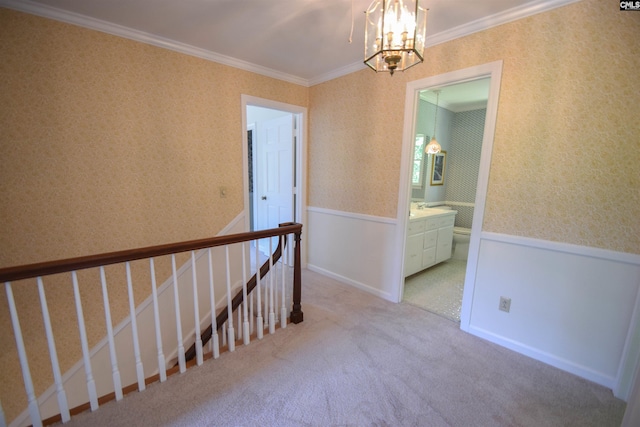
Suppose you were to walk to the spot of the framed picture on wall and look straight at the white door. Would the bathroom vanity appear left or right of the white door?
left

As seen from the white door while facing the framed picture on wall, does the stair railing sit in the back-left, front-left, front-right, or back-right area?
back-right

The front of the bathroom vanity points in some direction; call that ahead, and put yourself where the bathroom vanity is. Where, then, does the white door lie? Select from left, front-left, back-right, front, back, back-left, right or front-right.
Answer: back-right

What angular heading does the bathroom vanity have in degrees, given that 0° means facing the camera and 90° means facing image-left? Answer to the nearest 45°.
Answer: approximately 315°

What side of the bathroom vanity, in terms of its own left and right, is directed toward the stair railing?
right

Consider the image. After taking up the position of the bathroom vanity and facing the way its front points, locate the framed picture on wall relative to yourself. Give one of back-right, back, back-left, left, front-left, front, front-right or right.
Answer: back-left

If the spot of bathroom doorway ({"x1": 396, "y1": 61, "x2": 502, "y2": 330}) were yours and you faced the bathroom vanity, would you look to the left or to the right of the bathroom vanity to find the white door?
left
